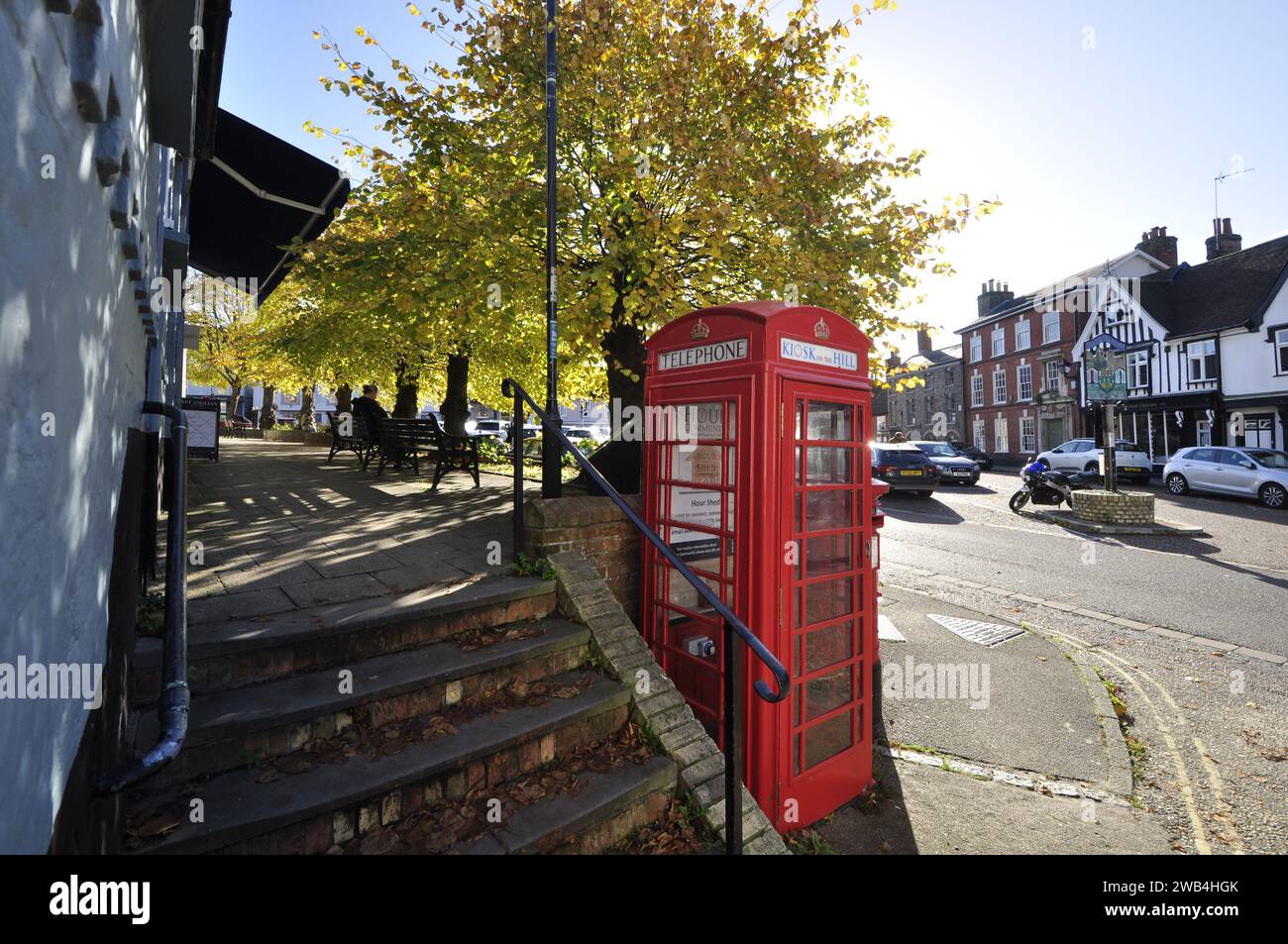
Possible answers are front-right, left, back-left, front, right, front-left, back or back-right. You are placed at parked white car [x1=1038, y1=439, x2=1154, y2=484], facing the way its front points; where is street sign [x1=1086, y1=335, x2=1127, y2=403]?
back-left

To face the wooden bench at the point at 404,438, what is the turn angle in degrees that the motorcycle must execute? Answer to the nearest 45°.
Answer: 0° — it already faces it

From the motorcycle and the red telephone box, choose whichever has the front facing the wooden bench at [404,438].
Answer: the motorcycle

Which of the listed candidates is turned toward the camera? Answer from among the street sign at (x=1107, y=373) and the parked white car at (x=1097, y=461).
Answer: the street sign

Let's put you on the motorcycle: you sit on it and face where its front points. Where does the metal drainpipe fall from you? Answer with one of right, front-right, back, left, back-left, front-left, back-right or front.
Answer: front-left

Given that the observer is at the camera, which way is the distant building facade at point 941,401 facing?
facing the viewer and to the left of the viewer

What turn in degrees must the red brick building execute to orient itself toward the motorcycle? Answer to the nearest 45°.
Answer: approximately 45° to its left

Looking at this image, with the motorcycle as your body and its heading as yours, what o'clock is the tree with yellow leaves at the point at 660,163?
The tree with yellow leaves is roughly at 11 o'clock from the motorcycle.

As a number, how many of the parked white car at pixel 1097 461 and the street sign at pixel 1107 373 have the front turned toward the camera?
1

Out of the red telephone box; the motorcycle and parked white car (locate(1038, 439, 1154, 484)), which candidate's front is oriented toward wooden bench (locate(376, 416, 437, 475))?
the motorcycle

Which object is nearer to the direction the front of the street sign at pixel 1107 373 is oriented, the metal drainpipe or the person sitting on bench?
the metal drainpipe

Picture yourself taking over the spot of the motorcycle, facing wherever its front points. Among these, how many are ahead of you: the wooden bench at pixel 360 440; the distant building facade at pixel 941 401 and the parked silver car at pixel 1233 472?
1

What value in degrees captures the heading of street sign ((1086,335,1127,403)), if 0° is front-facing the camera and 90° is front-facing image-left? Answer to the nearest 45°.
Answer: approximately 0°

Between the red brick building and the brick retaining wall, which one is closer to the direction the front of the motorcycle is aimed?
the brick retaining wall

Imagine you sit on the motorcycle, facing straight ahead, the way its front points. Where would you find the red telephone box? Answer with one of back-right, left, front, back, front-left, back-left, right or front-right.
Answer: front-left

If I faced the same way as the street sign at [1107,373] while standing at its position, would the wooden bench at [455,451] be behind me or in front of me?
in front
